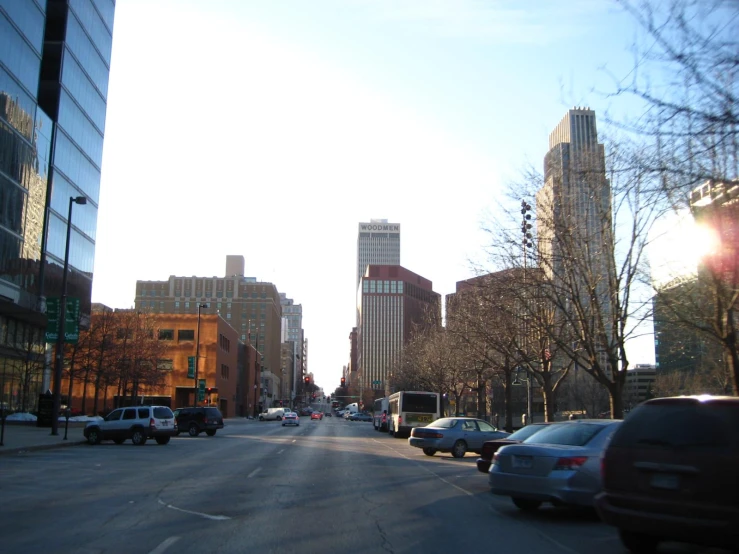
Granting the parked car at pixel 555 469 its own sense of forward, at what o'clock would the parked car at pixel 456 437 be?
the parked car at pixel 456 437 is roughly at 10 o'clock from the parked car at pixel 555 469.

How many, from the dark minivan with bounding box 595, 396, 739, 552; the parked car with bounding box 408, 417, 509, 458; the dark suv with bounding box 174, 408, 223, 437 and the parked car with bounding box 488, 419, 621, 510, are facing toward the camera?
0

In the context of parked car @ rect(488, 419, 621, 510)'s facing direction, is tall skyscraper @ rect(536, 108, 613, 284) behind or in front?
in front

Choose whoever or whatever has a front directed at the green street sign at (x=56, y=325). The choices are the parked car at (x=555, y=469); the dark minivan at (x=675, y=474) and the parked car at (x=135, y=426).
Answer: the parked car at (x=135, y=426)

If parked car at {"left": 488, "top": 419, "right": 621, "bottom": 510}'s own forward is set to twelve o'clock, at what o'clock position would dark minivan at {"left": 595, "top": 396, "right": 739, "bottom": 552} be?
The dark minivan is roughly at 4 o'clock from the parked car.

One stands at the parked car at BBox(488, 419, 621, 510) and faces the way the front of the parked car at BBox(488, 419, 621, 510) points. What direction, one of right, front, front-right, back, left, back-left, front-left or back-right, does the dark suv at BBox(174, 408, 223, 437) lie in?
left

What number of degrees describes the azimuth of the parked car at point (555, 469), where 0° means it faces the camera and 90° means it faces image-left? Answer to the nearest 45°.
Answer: approximately 225°

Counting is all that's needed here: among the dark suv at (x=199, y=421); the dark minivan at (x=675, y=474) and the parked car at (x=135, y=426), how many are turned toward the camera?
0

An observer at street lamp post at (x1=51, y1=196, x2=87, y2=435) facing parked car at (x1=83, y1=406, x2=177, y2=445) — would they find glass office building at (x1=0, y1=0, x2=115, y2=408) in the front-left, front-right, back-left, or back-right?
back-left

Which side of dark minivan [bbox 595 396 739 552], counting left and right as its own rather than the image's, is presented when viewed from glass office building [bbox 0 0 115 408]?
left

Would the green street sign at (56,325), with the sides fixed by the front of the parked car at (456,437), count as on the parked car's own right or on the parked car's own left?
on the parked car's own left

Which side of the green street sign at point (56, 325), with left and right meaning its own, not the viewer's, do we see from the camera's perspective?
front

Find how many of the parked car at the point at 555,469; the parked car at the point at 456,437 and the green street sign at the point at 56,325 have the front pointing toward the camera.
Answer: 1

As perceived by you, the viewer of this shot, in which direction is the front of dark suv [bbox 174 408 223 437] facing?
facing away from the viewer and to the left of the viewer

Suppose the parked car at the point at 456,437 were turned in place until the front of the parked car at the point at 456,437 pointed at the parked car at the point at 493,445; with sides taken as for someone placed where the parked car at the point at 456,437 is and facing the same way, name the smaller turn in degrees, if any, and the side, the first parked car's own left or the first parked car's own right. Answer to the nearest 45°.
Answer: approximately 135° to the first parked car's own right

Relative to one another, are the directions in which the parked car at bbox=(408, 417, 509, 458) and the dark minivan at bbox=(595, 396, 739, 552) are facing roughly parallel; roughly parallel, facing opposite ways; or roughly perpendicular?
roughly parallel

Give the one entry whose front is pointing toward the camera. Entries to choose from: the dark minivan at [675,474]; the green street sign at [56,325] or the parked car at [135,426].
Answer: the green street sign

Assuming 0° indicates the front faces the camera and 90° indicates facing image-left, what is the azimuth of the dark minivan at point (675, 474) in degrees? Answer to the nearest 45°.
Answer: approximately 225°
